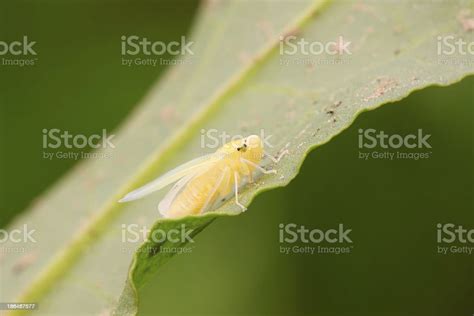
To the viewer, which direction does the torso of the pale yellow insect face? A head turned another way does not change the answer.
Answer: to the viewer's right
